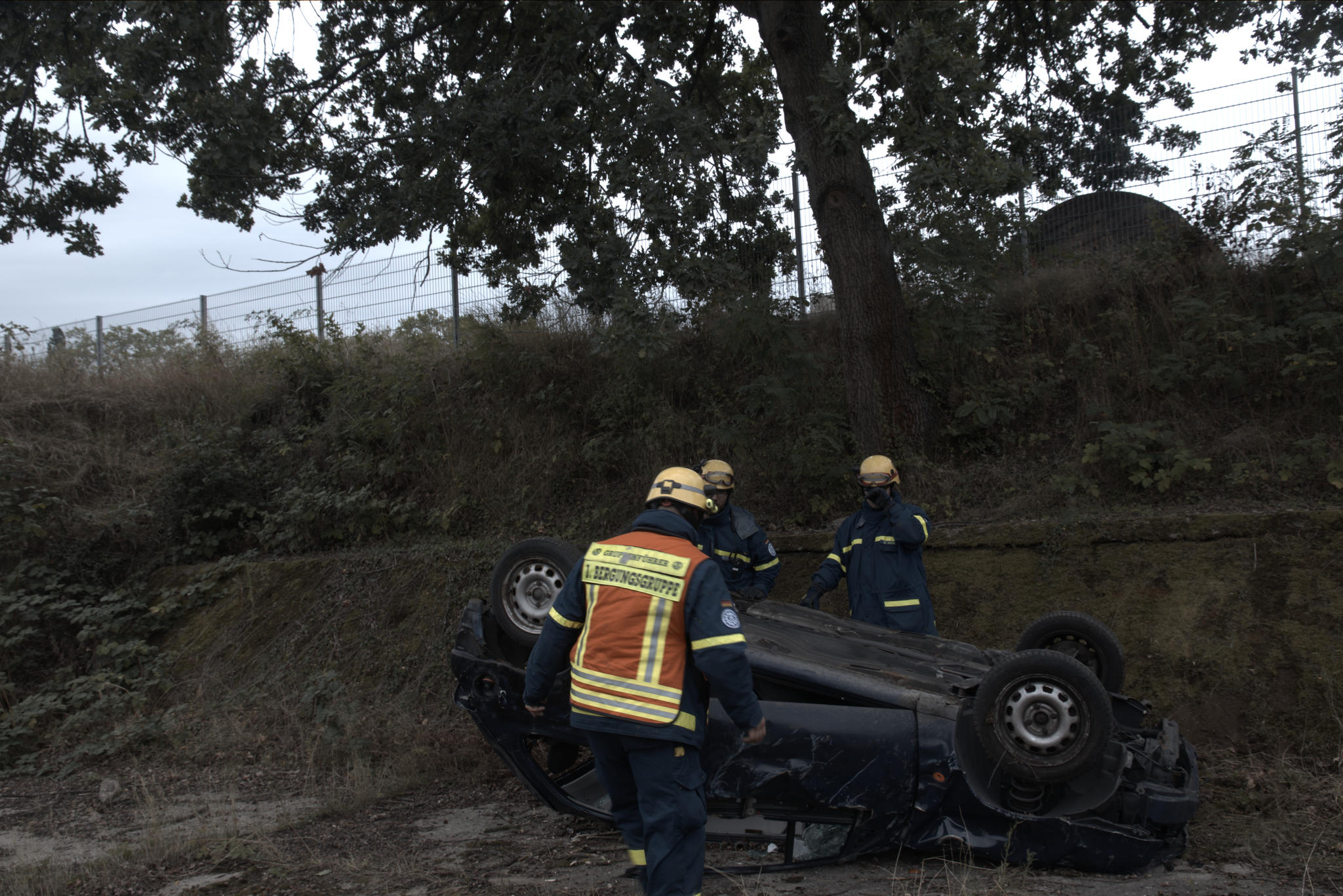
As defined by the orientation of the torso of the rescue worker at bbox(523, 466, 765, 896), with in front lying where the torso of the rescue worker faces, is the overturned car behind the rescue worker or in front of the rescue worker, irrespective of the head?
in front

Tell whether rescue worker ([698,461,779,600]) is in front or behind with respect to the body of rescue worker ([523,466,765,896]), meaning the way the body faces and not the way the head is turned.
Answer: in front

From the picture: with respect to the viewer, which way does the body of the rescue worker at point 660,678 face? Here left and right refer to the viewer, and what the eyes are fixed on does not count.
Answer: facing away from the viewer and to the right of the viewer

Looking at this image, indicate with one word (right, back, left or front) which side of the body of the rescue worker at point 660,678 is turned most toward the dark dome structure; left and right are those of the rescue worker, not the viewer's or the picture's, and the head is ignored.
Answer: front

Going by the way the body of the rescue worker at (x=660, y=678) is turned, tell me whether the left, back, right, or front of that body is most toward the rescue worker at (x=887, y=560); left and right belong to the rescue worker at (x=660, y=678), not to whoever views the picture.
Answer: front
